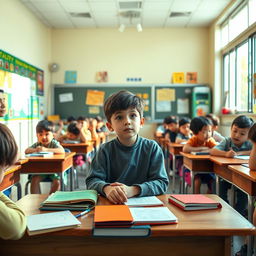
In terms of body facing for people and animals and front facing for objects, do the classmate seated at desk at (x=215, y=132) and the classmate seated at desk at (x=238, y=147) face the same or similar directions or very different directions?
same or similar directions

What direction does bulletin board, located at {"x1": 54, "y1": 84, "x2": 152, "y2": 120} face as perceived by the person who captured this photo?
facing the viewer

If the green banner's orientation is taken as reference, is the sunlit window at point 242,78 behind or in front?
in front

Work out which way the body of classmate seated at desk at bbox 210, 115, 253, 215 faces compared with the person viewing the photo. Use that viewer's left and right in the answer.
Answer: facing the viewer and to the left of the viewer

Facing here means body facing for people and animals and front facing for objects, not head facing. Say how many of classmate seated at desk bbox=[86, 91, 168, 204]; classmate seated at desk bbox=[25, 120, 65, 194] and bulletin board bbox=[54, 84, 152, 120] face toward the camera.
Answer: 3

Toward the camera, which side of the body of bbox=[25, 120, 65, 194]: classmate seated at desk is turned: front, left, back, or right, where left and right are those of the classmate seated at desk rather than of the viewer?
front

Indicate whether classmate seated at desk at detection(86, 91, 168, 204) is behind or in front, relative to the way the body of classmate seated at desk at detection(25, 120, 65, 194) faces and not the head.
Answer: in front

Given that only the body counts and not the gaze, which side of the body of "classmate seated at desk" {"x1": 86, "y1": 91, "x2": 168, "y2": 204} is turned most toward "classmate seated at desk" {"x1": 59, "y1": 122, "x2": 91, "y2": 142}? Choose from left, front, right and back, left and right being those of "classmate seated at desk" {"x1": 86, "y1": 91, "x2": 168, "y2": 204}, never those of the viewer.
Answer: back

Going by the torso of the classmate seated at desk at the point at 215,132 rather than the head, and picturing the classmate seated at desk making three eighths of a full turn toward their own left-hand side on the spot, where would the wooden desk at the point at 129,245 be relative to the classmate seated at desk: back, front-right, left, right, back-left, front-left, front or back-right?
right
